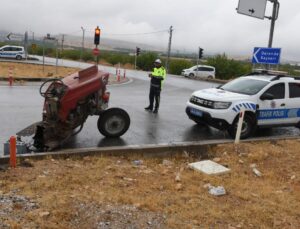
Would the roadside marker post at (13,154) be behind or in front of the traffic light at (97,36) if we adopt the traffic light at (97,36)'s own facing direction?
in front

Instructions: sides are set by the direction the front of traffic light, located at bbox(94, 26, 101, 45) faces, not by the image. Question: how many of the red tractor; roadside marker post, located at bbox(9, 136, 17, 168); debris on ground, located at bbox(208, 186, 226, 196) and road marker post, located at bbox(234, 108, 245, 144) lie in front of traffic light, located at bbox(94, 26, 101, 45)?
4

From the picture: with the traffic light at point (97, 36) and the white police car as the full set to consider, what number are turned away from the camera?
0

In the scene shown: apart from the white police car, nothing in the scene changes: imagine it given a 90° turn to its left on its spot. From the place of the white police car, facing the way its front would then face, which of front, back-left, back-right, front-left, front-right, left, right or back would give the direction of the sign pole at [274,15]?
back-left

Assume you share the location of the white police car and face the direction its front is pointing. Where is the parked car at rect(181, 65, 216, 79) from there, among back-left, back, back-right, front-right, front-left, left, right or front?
back-right

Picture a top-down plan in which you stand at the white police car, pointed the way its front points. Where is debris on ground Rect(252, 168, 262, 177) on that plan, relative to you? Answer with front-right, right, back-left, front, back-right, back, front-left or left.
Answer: front-left

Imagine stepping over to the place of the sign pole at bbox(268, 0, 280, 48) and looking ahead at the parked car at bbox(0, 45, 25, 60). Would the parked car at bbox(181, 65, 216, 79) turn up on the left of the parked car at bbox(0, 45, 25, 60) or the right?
right

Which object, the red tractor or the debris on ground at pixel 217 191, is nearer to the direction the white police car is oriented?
the red tractor

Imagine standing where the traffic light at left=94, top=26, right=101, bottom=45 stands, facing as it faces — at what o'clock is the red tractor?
The red tractor is roughly at 12 o'clock from the traffic light.

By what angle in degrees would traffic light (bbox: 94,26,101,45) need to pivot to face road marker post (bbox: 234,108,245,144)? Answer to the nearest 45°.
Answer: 0° — it already faces it

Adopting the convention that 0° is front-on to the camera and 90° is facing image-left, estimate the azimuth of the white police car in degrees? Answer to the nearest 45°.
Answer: approximately 45°

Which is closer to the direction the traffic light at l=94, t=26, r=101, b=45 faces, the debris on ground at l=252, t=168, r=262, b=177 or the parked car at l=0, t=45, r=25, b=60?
the debris on ground
